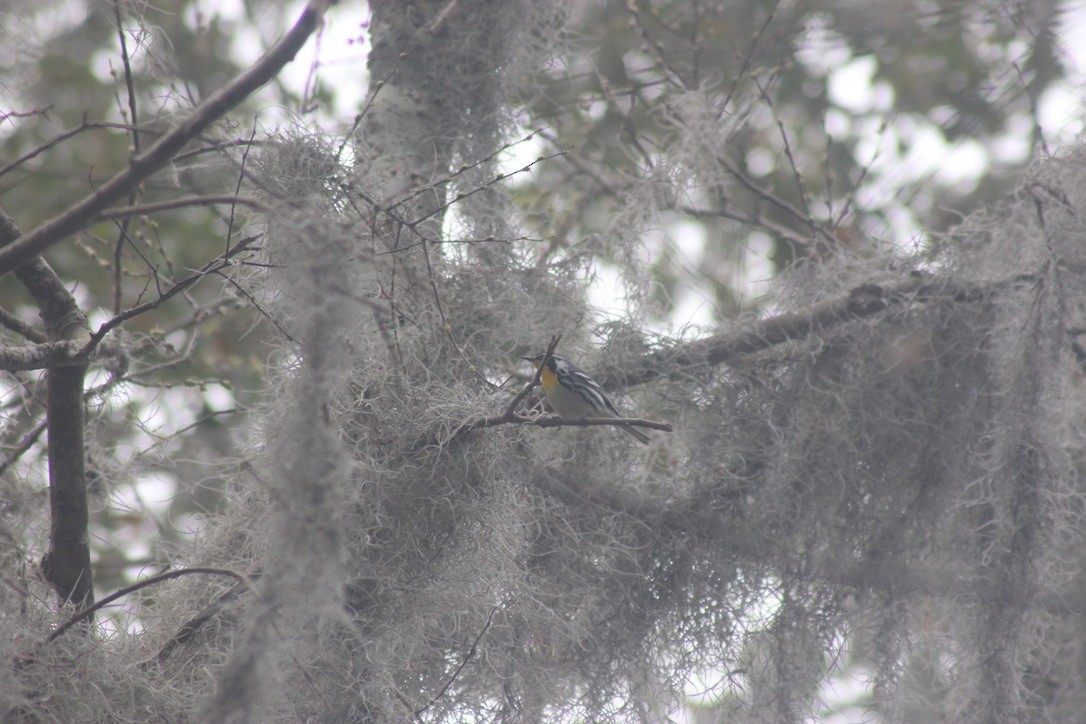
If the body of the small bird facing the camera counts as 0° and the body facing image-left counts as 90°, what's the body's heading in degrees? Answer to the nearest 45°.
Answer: approximately 90°
